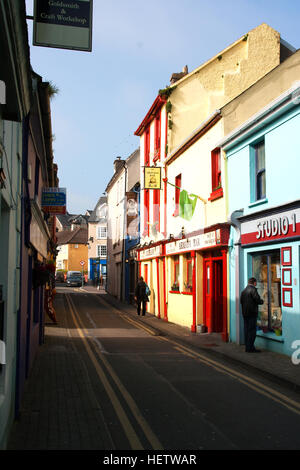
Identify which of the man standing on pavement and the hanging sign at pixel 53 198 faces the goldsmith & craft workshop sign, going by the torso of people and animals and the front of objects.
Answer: the hanging sign

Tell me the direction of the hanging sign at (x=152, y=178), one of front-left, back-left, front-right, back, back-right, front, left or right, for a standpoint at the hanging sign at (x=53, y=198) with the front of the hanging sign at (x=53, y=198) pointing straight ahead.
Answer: back-left

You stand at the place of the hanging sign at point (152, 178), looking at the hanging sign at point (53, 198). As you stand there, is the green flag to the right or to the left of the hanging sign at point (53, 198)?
left

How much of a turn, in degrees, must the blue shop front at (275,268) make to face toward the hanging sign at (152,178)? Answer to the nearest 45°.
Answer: approximately 90° to its right

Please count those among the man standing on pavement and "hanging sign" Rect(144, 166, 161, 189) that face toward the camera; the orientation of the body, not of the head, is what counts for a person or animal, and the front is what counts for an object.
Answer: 1

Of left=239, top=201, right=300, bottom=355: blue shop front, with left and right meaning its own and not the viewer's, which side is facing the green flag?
right

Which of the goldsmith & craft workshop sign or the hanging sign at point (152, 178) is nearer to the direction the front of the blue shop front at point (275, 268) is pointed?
the goldsmith & craft workshop sign

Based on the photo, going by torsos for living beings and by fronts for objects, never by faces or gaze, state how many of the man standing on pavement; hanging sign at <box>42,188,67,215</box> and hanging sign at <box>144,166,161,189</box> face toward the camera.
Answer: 2

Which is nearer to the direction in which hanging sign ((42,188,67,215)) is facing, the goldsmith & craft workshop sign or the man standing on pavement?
the goldsmith & craft workshop sign
